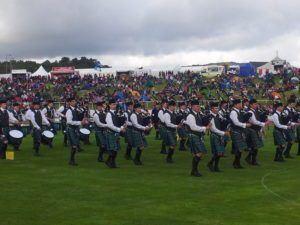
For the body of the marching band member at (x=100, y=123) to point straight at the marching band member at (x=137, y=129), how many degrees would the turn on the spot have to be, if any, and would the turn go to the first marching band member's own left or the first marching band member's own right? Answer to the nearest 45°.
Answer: approximately 45° to the first marching band member's own left

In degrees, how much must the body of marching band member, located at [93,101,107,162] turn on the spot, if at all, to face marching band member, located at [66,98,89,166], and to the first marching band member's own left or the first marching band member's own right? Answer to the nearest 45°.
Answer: approximately 135° to the first marching band member's own right

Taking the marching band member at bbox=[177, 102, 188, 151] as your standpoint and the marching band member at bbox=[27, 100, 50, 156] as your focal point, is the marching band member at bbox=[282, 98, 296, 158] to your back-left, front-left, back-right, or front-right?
back-left

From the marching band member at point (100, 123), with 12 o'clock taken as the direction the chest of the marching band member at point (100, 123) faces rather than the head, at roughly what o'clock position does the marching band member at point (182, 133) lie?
the marching band member at point (182, 133) is roughly at 9 o'clock from the marching band member at point (100, 123).
